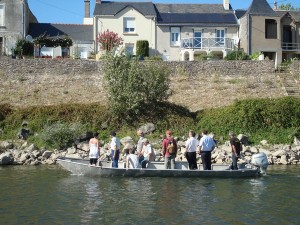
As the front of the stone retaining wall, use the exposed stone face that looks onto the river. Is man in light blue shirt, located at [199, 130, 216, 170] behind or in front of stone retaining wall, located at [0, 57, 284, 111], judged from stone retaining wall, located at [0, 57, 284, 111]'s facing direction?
in front

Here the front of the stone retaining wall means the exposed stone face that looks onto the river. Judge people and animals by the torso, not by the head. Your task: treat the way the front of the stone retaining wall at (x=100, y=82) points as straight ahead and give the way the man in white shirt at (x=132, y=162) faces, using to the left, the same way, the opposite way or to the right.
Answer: the opposite way

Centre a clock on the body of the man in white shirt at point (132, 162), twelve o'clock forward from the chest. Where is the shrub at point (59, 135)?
The shrub is roughly at 11 o'clock from the man in white shirt.

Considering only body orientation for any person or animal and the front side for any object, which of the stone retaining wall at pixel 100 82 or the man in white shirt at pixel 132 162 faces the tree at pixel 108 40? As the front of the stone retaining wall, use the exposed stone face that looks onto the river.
the man in white shirt

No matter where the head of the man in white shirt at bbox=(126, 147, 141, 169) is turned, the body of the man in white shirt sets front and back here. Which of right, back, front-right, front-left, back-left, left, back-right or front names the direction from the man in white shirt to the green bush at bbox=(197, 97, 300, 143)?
front-right

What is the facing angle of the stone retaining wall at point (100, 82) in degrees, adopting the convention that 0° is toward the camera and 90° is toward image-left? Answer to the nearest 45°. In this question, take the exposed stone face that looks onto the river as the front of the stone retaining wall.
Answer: approximately 0°

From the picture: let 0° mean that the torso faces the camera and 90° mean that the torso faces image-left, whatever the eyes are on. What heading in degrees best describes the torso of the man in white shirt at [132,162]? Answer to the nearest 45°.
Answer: approximately 180°

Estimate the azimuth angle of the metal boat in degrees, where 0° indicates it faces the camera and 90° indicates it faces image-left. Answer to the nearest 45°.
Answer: approximately 90°

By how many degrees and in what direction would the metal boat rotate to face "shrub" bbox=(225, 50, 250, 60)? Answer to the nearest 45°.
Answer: approximately 90° to its right

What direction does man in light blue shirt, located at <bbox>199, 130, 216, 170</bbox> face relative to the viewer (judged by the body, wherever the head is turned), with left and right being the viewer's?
facing away from the viewer and to the left of the viewer

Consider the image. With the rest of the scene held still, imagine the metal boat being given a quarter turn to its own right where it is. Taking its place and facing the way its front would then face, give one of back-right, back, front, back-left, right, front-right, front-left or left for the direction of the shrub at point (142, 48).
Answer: front

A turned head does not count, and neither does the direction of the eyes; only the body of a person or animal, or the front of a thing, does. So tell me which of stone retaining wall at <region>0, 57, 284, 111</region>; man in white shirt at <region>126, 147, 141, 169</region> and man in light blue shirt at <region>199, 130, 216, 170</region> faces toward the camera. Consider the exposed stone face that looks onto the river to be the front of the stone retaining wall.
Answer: the stone retaining wall

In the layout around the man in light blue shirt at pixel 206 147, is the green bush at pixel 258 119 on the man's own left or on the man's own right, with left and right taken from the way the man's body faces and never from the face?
on the man's own right

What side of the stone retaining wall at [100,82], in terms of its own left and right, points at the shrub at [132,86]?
front

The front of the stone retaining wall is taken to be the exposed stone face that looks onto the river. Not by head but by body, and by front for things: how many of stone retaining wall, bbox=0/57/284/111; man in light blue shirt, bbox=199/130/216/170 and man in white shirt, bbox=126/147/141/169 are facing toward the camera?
1
